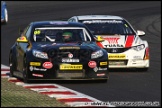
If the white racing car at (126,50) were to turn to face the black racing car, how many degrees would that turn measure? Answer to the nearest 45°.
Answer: approximately 45° to its right

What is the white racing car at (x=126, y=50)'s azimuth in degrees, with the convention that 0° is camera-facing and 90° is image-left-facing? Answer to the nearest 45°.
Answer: approximately 0°

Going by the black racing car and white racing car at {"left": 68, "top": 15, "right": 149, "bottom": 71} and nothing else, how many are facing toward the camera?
2

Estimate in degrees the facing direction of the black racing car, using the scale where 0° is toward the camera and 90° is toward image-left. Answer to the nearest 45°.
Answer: approximately 0°
